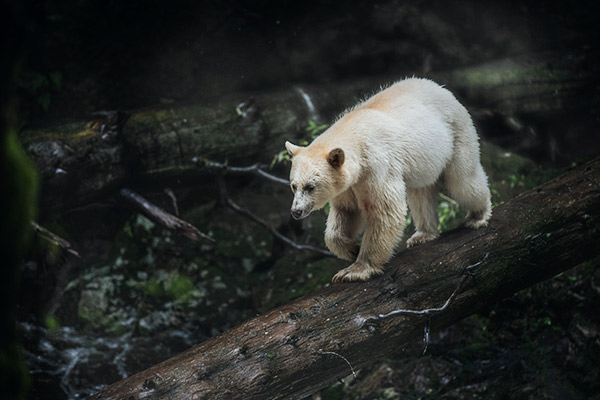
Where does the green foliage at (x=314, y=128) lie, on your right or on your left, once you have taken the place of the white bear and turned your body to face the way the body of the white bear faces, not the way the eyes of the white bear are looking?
on your right

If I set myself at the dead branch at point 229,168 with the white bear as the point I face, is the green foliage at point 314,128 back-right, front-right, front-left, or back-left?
front-left

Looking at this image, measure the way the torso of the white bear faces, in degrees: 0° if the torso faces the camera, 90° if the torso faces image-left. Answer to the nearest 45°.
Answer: approximately 45°

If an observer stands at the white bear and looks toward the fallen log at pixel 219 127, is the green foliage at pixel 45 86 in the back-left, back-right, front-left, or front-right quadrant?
front-left

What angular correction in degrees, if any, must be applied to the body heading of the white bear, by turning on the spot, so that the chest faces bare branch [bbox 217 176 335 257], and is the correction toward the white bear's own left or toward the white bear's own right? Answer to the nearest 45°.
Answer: approximately 90° to the white bear's own right

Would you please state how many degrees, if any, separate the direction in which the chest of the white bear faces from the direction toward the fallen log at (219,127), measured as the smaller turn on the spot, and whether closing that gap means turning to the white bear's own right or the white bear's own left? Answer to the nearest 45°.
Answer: approximately 90° to the white bear's own right

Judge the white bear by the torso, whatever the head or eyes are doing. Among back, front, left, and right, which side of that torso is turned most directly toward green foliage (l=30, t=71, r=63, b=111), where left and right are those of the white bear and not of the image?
right

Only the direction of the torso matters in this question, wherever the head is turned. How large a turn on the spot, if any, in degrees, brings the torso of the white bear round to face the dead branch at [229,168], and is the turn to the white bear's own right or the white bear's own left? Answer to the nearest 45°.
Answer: approximately 90° to the white bear's own right
